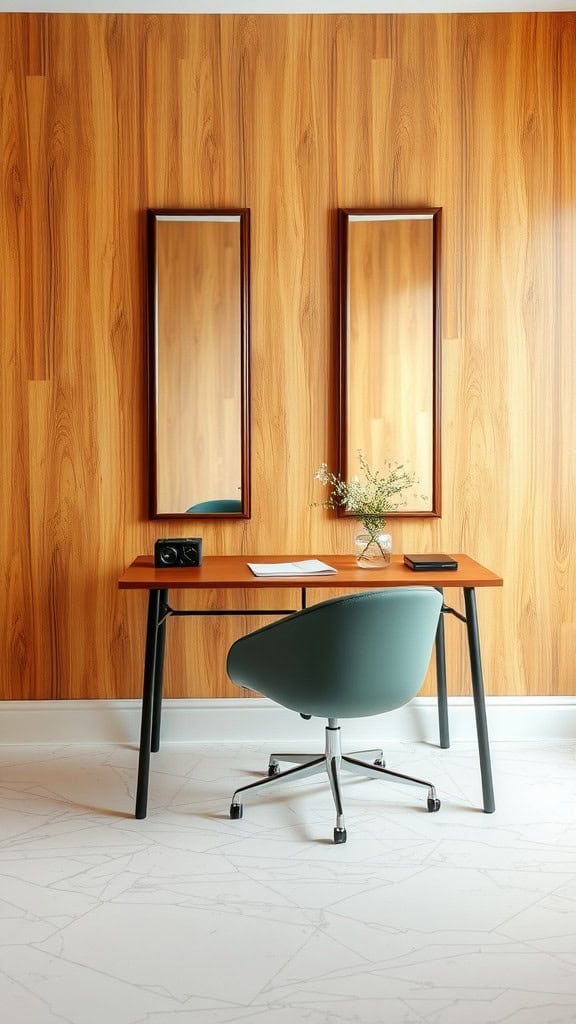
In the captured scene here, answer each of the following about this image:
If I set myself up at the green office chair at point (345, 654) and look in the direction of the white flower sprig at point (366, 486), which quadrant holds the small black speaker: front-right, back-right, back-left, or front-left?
front-left

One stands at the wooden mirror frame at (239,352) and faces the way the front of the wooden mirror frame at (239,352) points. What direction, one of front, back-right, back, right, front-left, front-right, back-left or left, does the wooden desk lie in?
front

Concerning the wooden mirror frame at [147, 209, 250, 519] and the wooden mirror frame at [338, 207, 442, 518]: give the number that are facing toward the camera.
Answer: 2

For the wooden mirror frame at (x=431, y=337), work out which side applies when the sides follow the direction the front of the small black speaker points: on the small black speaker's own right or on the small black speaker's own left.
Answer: on the small black speaker's own left

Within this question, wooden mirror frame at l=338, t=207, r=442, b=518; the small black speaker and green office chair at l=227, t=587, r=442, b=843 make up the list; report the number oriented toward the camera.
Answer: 2

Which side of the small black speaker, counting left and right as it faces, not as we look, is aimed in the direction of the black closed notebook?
left

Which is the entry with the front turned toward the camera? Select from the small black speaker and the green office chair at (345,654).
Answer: the small black speaker

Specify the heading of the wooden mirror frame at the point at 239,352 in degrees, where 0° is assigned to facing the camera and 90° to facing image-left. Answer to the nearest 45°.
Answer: approximately 0°

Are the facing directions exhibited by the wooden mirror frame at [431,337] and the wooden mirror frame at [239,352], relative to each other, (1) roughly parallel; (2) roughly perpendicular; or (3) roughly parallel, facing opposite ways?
roughly parallel

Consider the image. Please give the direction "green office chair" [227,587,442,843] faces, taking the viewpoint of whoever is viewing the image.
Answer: facing away from the viewer and to the left of the viewer

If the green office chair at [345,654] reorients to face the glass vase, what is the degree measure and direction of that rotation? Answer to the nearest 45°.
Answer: approximately 45° to its right

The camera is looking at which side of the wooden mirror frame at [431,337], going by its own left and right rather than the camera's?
front

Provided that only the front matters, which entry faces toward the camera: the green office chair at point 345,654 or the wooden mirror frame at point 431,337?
the wooden mirror frame

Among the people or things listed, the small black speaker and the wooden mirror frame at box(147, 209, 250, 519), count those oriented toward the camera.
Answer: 2

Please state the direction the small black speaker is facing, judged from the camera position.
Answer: facing the viewer

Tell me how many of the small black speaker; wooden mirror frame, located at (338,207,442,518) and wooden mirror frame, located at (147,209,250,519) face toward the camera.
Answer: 3
